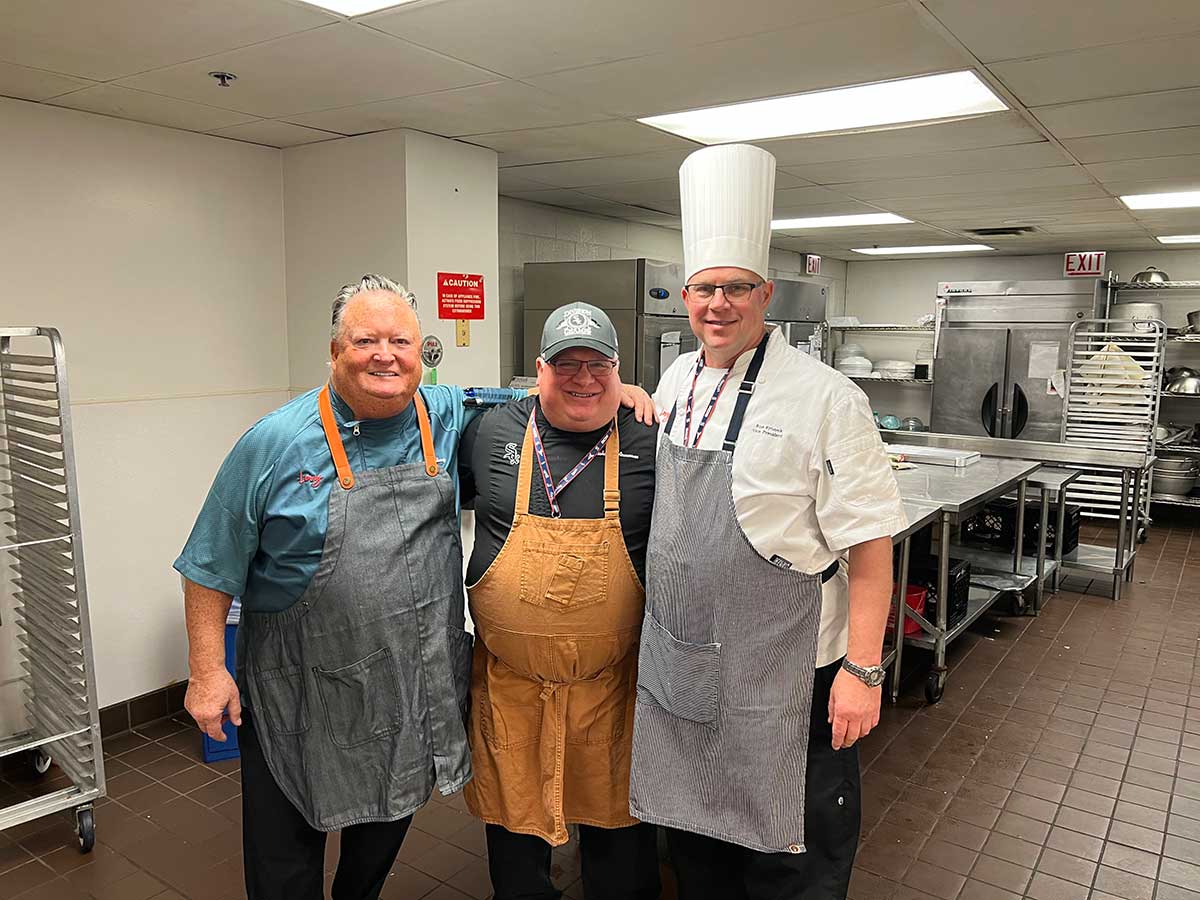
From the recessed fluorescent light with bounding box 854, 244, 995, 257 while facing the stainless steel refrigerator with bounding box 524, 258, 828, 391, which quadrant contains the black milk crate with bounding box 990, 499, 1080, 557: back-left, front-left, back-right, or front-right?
front-left

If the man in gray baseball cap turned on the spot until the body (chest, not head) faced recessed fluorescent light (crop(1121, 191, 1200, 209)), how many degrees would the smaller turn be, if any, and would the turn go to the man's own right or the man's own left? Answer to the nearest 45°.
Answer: approximately 135° to the man's own left

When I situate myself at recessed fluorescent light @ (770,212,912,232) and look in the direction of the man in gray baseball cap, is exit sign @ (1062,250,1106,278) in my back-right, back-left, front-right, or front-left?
back-left

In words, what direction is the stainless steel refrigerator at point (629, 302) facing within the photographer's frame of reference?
facing the viewer and to the right of the viewer

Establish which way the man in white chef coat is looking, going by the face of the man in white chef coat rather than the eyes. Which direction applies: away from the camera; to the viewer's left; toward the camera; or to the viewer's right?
toward the camera

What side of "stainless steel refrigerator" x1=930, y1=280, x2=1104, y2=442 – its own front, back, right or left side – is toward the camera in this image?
front

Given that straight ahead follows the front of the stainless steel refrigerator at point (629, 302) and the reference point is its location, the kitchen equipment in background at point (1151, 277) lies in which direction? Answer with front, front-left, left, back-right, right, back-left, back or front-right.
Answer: left

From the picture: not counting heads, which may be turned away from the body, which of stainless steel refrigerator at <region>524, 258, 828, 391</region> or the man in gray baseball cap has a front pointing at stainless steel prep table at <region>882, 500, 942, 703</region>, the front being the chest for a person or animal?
the stainless steel refrigerator

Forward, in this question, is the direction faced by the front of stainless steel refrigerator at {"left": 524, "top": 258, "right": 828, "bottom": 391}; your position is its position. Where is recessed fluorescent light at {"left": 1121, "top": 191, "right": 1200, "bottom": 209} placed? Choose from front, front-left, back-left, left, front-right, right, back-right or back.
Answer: front-left

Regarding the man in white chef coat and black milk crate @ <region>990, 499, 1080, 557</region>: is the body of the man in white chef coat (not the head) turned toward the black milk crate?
no

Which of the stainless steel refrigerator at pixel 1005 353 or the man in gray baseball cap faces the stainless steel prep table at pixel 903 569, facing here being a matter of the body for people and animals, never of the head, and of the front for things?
the stainless steel refrigerator

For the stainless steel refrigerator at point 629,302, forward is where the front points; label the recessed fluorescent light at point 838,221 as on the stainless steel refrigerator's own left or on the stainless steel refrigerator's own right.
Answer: on the stainless steel refrigerator's own left

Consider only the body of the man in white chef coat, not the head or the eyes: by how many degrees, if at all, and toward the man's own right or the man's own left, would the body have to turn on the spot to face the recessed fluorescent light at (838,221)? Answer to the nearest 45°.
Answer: approximately 135° to the man's own right

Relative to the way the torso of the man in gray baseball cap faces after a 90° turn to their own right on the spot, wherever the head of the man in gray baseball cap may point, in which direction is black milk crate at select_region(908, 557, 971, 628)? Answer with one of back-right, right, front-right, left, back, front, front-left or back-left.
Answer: back-right

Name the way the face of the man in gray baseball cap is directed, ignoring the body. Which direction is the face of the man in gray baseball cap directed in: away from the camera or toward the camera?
toward the camera

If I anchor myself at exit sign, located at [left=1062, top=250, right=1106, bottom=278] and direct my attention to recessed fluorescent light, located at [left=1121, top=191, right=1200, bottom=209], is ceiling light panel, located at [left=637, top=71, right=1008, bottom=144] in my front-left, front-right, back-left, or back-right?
front-right

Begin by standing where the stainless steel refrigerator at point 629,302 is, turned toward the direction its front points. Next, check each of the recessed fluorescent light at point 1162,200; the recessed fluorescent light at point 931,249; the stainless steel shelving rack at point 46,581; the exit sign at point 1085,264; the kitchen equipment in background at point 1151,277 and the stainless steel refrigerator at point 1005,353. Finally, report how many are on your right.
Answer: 1

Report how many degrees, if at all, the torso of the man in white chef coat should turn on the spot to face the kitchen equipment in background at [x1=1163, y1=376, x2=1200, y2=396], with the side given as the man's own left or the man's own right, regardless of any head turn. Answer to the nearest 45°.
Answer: approximately 180°

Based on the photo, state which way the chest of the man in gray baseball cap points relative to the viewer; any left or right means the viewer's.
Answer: facing the viewer

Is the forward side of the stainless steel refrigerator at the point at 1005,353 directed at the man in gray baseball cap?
yes
